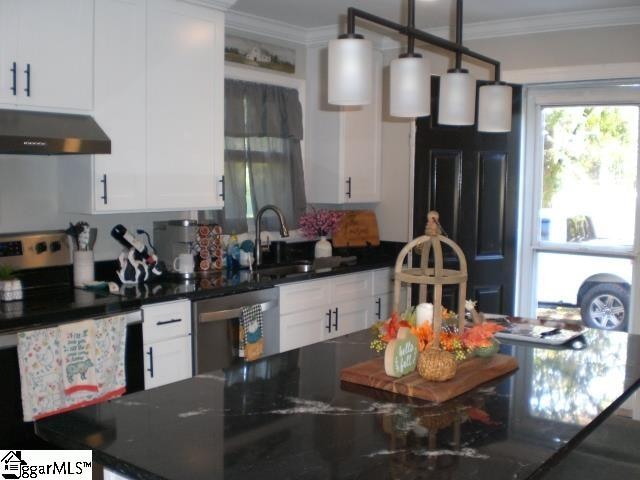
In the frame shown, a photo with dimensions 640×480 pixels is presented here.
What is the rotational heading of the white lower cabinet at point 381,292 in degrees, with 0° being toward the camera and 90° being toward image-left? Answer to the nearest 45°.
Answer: approximately 315°

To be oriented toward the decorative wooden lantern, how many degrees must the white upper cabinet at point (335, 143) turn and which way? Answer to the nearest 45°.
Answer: approximately 45° to its right

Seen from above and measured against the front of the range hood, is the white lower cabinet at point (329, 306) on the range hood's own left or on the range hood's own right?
on the range hood's own left

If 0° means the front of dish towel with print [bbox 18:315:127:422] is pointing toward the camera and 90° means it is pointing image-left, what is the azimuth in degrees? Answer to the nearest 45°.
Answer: approximately 315°

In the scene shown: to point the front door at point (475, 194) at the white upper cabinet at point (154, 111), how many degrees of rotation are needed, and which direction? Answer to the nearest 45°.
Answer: approximately 45° to its right
